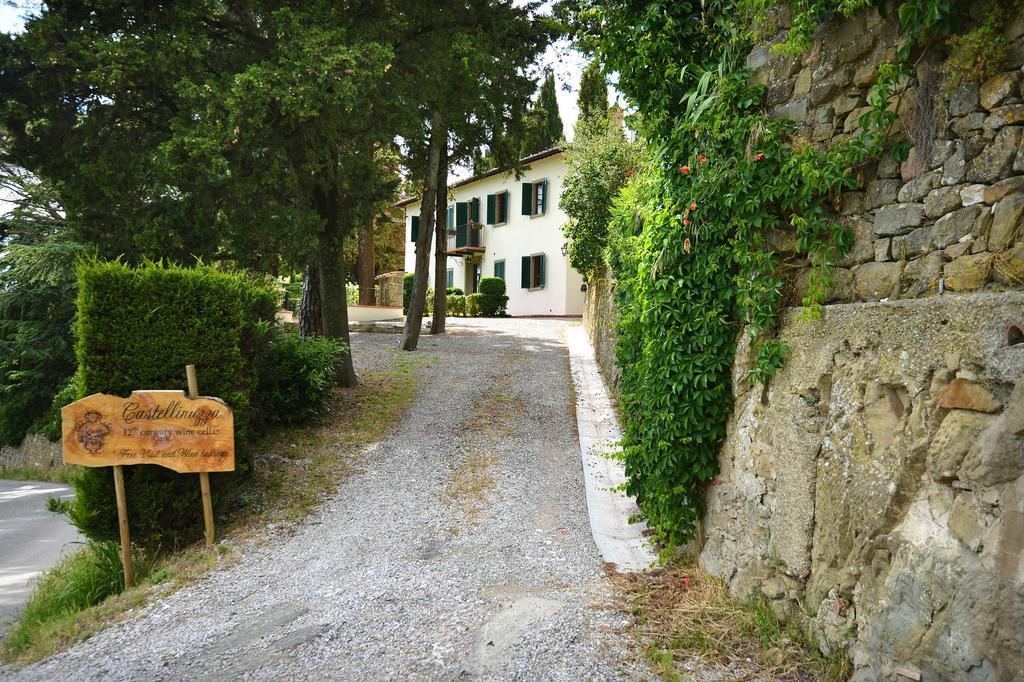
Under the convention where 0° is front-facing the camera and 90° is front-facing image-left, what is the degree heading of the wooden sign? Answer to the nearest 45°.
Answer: approximately 0°

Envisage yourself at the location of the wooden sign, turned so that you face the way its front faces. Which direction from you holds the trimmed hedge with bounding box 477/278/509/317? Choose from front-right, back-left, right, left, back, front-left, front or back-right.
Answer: back-left

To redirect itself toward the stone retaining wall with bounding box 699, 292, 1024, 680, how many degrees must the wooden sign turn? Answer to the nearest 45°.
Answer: approximately 45° to its left

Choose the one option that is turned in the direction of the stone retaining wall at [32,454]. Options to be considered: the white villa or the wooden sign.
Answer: the white villa

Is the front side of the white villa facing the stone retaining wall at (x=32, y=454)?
yes

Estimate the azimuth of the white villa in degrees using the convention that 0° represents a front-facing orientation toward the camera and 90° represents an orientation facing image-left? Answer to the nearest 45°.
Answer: approximately 45°

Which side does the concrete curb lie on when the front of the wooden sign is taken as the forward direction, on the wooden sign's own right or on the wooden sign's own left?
on the wooden sign's own left

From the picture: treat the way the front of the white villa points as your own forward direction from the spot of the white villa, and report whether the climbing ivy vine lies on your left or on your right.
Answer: on your left

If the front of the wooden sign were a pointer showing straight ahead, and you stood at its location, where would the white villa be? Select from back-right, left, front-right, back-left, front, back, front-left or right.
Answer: back-left

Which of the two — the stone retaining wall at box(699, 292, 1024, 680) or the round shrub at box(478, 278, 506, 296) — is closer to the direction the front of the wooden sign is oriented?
the stone retaining wall
